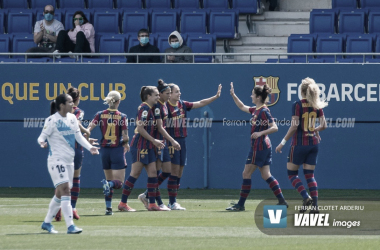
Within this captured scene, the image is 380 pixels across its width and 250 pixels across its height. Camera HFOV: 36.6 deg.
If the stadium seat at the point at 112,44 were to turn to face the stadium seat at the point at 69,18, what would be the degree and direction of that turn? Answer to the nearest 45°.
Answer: approximately 135° to its right

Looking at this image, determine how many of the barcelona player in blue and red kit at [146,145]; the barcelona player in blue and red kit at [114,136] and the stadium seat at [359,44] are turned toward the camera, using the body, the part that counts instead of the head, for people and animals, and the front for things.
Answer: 1

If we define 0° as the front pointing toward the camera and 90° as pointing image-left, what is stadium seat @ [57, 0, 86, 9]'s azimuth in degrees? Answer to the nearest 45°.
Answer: approximately 0°

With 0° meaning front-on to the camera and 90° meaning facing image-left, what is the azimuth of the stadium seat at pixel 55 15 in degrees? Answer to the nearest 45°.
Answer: approximately 0°

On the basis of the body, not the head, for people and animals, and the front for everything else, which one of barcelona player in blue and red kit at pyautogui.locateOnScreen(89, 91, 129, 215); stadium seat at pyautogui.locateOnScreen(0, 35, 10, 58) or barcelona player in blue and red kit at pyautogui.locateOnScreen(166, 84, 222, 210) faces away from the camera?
barcelona player in blue and red kit at pyautogui.locateOnScreen(89, 91, 129, 215)

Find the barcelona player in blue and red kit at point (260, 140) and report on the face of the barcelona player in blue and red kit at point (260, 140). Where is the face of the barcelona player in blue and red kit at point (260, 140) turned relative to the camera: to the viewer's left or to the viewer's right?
to the viewer's left

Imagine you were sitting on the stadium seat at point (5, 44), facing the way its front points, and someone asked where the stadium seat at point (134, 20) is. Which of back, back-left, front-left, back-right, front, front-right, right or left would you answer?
left

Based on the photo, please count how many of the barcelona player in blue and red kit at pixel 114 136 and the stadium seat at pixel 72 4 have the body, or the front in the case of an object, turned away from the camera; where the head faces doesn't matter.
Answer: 1

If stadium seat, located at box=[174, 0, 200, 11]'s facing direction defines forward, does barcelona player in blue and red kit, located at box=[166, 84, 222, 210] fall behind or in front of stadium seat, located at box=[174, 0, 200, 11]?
in front

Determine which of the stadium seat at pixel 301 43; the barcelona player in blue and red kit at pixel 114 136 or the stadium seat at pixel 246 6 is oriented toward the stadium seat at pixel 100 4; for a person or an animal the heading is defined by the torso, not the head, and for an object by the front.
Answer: the barcelona player in blue and red kit

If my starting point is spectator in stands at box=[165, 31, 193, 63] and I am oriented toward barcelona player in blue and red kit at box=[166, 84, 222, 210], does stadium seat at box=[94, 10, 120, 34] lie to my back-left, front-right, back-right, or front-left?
back-right

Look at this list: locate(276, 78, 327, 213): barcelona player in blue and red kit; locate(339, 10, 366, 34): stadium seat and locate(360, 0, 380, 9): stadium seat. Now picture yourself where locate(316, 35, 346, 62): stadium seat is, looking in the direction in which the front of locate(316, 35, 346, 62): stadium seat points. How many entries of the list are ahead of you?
1

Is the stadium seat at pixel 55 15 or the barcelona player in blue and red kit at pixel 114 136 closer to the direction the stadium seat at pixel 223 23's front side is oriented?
the barcelona player in blue and red kit

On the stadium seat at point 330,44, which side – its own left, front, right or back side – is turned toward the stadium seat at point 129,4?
right
